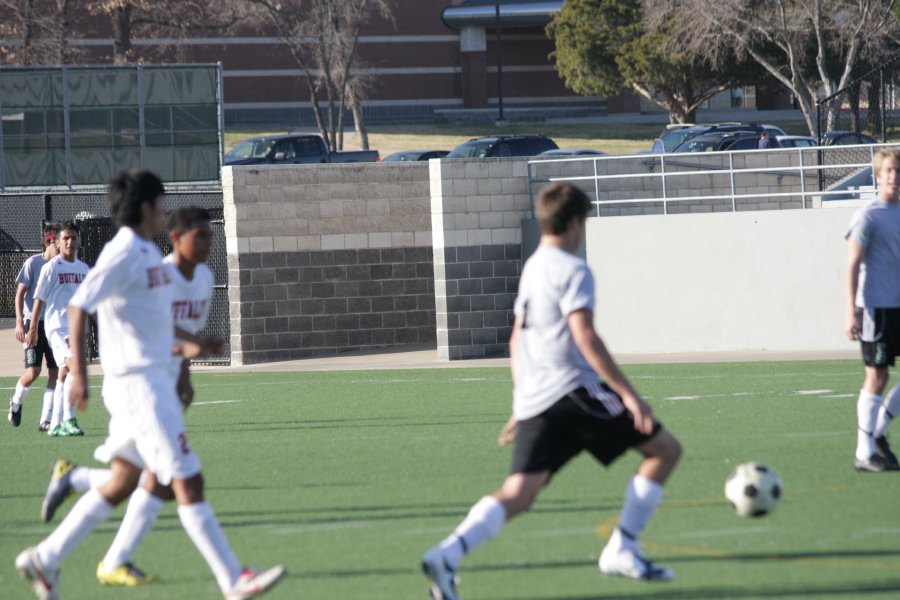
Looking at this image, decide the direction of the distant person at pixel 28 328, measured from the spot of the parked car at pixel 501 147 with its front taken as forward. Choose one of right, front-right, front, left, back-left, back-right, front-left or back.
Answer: front-left

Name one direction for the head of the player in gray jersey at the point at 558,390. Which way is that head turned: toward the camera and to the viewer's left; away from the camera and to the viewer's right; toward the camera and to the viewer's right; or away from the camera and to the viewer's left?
away from the camera and to the viewer's right

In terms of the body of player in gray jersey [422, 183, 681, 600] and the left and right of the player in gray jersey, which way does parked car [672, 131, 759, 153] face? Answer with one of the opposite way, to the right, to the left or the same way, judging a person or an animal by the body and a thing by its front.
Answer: the opposite way

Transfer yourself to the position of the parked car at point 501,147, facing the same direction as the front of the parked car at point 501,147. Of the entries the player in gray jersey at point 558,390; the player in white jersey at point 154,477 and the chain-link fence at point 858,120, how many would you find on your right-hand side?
0

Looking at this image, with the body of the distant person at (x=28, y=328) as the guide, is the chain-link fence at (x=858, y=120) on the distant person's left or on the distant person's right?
on the distant person's left

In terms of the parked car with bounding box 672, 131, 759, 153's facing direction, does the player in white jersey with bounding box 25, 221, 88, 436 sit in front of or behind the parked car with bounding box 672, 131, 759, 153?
in front

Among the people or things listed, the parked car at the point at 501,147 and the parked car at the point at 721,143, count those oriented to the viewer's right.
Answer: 0

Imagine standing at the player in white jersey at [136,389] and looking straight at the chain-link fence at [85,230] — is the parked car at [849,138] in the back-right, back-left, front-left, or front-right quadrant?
front-right
